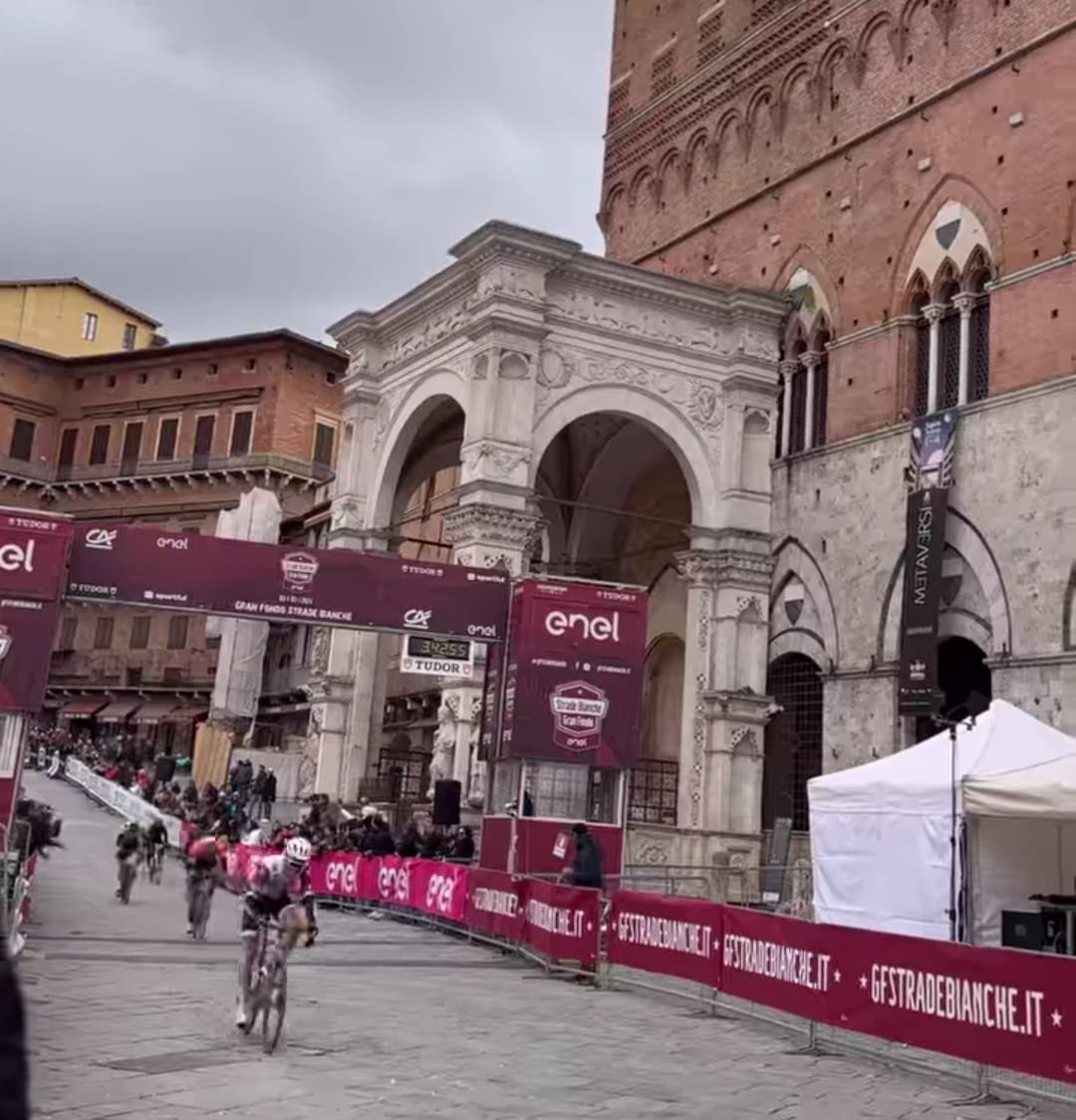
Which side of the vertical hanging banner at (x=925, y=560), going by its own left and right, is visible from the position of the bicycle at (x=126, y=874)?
front

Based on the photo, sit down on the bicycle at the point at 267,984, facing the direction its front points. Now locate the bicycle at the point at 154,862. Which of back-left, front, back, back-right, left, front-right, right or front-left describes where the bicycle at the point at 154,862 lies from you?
back

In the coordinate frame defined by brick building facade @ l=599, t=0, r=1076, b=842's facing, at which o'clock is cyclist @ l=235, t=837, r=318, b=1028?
The cyclist is roughly at 11 o'clock from the brick building facade.

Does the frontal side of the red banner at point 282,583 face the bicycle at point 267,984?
yes

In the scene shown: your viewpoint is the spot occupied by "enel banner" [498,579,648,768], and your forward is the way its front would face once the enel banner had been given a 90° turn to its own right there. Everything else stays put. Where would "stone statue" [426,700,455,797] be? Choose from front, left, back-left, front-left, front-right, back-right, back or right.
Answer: front-right

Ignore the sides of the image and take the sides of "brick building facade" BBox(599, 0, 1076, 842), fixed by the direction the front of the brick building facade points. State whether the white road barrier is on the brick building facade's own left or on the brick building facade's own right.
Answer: on the brick building facade's own right

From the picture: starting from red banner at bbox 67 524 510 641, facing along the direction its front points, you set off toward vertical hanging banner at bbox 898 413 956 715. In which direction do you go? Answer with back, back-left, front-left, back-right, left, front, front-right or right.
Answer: left

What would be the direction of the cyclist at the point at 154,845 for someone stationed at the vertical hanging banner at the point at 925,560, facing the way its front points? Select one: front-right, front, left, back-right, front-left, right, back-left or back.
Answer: front-right

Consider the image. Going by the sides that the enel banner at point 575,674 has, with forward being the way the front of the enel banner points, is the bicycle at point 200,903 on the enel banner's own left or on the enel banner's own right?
on the enel banner's own right

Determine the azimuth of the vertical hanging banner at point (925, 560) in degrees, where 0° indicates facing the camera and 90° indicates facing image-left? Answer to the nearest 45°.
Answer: approximately 45°
